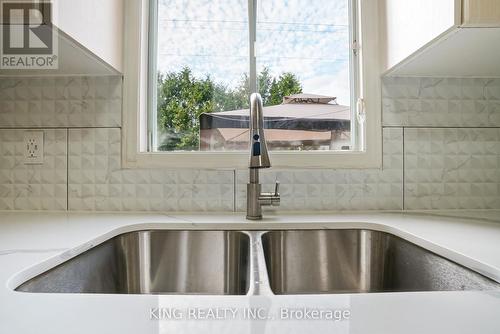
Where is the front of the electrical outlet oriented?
toward the camera

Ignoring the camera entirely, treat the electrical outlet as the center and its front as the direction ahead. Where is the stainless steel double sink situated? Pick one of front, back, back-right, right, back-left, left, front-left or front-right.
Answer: front-left

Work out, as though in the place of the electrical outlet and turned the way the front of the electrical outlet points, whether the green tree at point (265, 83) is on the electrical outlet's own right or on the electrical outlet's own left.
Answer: on the electrical outlet's own left

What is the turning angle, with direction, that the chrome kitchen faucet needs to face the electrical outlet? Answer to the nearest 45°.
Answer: approximately 90° to its right

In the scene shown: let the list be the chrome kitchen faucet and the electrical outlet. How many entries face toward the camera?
2

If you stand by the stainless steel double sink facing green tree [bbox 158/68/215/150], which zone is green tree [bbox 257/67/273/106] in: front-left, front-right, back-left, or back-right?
front-right

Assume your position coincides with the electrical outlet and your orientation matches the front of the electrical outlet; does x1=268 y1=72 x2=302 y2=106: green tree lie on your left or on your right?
on your left
